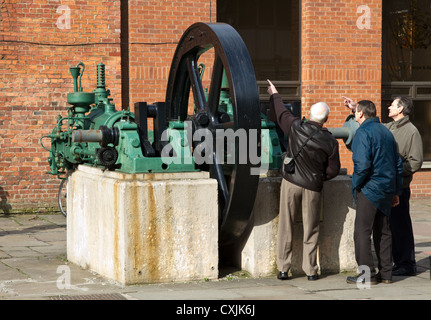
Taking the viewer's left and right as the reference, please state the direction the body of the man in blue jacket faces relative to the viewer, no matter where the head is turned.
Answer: facing away from the viewer and to the left of the viewer

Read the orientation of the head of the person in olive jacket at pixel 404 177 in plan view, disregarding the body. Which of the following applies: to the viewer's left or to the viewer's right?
to the viewer's left

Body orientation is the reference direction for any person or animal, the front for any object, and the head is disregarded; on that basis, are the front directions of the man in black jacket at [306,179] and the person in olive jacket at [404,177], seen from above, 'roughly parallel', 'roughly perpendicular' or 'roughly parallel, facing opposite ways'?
roughly perpendicular

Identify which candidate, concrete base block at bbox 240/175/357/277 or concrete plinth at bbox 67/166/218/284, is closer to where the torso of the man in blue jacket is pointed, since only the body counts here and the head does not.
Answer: the concrete base block

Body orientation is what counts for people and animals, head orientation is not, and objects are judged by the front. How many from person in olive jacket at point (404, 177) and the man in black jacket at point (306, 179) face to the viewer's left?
1

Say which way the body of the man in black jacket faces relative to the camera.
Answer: away from the camera

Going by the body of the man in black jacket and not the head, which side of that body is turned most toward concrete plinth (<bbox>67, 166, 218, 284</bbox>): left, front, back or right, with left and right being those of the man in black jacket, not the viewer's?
left
